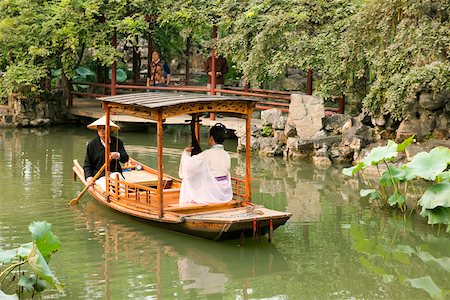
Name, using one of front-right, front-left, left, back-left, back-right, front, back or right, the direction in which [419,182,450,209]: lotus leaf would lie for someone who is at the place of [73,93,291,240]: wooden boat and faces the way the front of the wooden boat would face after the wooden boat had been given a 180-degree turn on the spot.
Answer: back-right

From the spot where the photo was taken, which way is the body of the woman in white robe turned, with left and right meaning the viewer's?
facing away from the viewer and to the left of the viewer

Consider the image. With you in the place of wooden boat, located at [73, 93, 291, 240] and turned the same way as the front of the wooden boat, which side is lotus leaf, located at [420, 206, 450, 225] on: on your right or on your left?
on your left

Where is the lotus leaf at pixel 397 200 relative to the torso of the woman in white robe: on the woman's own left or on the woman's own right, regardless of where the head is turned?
on the woman's own right

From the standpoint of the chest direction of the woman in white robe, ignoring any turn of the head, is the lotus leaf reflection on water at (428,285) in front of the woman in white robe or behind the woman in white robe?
behind

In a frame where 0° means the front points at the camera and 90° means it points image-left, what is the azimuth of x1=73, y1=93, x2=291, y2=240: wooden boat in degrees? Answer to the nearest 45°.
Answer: approximately 315°
